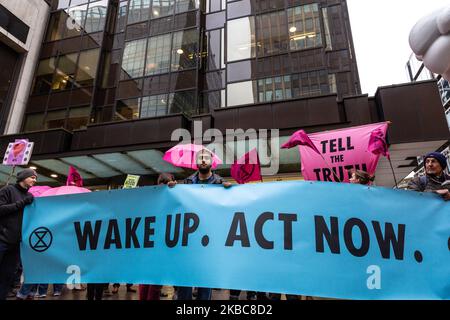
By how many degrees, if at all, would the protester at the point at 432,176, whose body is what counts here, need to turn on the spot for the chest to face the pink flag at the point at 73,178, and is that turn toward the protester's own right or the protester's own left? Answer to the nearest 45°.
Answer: approximately 135° to the protester's own right

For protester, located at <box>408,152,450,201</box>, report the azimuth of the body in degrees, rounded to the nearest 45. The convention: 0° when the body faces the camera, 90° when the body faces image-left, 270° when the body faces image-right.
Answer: approximately 315°

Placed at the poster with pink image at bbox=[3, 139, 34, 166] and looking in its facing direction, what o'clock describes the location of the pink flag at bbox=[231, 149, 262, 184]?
The pink flag is roughly at 10 o'clock from the poster with pink image.

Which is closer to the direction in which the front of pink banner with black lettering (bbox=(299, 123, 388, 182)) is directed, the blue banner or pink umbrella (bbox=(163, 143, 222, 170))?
the blue banner

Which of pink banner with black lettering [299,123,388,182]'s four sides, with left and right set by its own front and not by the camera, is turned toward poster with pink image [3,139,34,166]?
right

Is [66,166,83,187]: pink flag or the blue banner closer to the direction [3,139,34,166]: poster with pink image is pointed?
the blue banner

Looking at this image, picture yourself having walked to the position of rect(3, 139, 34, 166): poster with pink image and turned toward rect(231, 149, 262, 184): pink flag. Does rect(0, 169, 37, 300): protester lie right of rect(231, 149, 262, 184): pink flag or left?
right

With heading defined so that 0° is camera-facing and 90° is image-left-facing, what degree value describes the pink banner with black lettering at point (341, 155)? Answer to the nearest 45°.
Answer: approximately 0°

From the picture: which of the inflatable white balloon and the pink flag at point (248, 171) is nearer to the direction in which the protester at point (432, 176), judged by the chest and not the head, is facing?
the inflatable white balloon
